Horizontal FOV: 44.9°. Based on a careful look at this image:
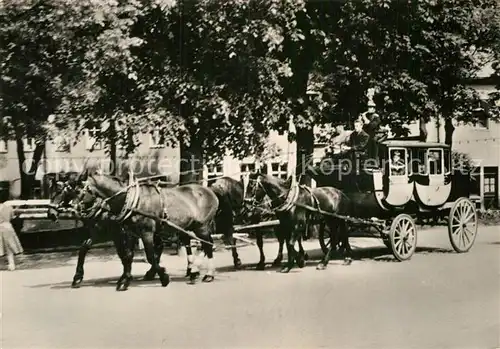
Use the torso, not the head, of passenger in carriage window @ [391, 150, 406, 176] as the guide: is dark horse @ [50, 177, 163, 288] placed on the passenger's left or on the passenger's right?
on the passenger's right

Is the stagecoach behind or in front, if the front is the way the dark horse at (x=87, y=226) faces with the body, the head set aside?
behind

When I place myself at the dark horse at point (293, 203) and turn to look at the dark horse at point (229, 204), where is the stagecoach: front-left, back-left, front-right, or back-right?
back-right

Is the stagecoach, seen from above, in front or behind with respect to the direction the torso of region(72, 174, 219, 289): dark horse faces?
behind

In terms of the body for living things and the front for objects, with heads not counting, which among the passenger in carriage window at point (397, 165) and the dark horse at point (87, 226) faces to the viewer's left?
the dark horse

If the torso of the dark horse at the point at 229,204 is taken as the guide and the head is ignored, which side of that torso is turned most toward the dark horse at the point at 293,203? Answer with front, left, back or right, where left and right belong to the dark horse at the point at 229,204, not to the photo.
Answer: back

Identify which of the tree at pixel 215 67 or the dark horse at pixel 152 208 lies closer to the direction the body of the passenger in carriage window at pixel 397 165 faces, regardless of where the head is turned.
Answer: the dark horse

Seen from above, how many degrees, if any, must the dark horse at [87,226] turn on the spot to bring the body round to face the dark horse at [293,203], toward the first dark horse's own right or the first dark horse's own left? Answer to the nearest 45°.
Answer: approximately 180°

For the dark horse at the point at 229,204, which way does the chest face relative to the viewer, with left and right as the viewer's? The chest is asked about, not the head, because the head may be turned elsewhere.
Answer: facing to the left of the viewer

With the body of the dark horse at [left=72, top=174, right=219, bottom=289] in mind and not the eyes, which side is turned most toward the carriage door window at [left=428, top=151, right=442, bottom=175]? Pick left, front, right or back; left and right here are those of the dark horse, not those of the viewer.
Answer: back

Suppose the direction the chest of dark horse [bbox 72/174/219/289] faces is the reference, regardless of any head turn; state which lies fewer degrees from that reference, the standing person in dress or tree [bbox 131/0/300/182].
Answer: the standing person in dress

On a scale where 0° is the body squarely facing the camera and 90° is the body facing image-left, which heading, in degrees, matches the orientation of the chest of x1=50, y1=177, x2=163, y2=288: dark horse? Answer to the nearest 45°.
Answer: approximately 90°

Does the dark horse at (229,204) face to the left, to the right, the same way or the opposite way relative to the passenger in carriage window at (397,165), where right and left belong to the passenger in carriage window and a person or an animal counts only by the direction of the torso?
to the right

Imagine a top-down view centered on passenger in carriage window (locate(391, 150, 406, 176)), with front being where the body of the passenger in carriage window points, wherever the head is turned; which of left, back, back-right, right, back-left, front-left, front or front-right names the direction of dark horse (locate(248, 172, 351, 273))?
front-right

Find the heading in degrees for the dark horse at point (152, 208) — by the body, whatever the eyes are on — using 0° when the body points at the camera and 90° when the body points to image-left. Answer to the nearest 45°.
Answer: approximately 90°
